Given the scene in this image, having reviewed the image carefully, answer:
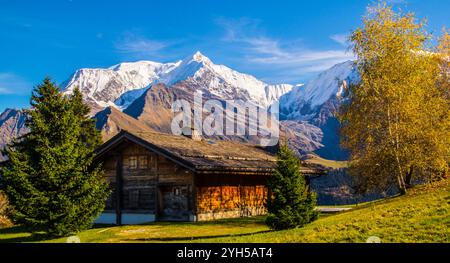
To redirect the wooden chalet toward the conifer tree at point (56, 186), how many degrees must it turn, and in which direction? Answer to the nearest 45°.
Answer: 0° — it already faces it

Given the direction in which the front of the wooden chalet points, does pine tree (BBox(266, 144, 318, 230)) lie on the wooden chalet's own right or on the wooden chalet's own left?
on the wooden chalet's own left

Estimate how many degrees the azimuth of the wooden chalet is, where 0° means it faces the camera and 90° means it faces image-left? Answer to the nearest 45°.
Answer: approximately 45°

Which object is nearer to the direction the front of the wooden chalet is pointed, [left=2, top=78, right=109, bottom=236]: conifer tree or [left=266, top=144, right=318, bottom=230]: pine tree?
the conifer tree
